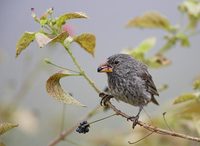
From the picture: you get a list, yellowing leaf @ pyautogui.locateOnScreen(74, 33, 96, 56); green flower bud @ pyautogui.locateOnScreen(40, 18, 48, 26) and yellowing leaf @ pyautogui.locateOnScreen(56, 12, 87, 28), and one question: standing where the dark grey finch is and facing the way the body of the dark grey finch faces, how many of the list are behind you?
0

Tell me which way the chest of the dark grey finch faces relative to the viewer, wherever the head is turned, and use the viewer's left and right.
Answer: facing the viewer and to the left of the viewer

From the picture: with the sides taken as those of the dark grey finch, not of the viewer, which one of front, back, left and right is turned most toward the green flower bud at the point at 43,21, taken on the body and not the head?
front

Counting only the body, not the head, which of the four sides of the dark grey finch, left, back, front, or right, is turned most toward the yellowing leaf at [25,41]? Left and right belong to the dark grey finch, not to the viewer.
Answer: front

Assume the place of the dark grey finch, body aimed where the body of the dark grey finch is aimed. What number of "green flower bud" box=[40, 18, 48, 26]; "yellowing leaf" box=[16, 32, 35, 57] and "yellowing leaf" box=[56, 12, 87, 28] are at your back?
0

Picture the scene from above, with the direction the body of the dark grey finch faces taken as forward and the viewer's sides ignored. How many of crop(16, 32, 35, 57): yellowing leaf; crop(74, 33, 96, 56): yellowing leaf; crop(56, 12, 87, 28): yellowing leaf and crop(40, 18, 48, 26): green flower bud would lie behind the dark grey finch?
0

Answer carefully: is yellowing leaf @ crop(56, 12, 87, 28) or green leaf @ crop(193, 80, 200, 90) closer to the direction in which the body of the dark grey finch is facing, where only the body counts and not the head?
the yellowing leaf
